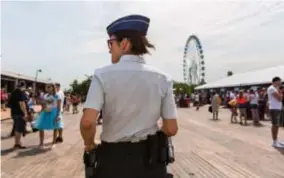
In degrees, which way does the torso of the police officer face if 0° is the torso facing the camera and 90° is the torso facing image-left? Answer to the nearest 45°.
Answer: approximately 180°

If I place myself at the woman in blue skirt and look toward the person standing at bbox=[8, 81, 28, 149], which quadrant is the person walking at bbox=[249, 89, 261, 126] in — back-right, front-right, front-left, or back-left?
back-right

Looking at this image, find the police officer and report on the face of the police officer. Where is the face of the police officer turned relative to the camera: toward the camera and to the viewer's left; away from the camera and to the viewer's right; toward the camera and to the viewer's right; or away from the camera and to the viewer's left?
away from the camera and to the viewer's left
